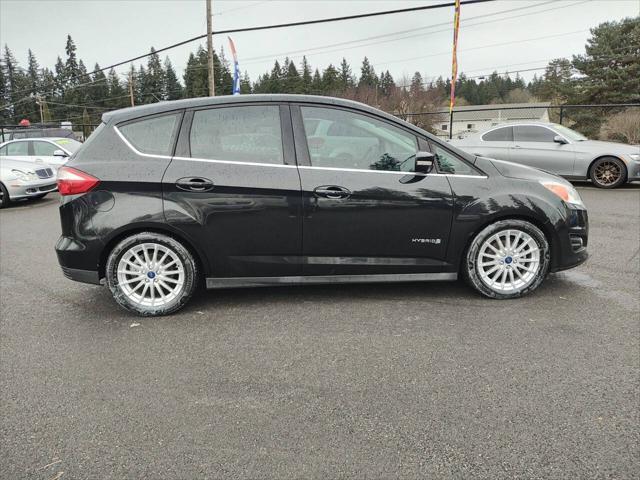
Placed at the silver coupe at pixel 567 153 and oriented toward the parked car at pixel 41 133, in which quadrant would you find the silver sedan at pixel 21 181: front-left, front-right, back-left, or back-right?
front-left

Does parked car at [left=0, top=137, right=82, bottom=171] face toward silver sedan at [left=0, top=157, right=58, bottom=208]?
no

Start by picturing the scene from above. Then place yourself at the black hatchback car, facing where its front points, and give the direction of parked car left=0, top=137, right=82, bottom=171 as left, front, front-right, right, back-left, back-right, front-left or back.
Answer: back-left

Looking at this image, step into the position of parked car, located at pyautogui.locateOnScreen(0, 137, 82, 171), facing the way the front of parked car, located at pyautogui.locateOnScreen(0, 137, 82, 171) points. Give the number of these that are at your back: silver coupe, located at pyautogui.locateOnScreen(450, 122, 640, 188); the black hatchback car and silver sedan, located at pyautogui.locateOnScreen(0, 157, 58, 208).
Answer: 0

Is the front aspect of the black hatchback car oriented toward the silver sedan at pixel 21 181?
no

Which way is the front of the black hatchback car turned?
to the viewer's right
